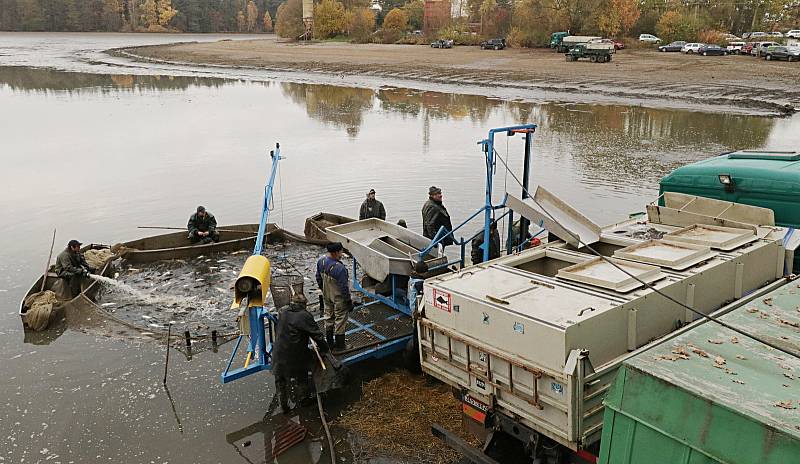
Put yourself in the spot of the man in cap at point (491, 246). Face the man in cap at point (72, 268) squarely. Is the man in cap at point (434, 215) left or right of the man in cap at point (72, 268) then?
right

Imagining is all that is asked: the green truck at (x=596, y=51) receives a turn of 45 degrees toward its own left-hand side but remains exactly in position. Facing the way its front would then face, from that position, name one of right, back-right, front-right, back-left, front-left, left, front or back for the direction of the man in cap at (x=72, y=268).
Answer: front-left

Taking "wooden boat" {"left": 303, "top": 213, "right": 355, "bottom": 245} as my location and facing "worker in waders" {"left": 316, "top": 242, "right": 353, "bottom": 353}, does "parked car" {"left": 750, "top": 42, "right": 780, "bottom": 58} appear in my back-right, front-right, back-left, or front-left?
back-left

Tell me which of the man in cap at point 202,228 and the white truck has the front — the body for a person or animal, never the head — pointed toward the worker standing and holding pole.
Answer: the man in cap

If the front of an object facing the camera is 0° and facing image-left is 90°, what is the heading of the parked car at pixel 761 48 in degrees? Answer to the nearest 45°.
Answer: approximately 45°

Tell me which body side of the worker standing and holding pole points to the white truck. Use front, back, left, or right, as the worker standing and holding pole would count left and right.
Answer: right

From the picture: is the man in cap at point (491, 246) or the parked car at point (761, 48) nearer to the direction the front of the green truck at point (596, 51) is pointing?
the man in cap

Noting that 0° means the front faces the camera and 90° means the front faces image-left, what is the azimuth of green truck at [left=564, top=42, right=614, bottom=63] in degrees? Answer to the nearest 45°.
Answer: approximately 90°

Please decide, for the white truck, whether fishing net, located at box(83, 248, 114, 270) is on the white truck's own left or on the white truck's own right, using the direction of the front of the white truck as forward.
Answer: on the white truck's own left
